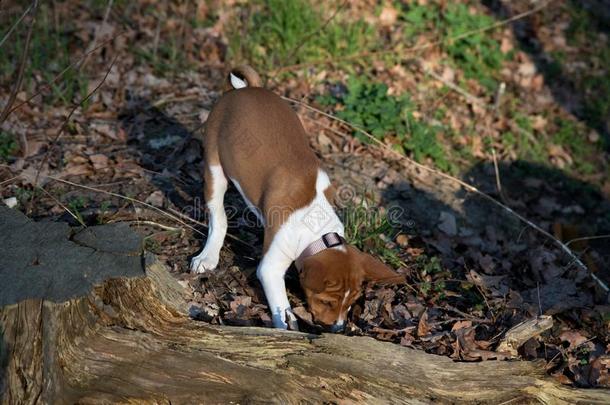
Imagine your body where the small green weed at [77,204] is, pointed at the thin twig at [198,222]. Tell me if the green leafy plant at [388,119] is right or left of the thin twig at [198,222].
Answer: left

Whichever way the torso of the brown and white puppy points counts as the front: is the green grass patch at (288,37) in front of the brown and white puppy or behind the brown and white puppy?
behind

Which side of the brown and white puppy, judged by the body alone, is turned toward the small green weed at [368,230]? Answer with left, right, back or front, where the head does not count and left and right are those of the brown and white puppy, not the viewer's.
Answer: left

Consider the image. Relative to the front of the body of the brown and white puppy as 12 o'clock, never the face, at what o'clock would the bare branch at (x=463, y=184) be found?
The bare branch is roughly at 9 o'clock from the brown and white puppy.

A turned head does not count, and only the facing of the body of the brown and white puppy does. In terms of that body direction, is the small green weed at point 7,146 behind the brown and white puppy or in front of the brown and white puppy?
behind

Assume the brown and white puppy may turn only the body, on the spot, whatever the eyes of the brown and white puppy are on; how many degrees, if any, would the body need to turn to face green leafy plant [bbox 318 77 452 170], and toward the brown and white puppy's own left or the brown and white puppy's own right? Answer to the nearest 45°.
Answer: approximately 135° to the brown and white puppy's own left

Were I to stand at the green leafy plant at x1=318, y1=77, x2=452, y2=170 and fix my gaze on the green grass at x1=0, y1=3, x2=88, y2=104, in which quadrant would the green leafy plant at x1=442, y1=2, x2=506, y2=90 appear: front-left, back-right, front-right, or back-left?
back-right

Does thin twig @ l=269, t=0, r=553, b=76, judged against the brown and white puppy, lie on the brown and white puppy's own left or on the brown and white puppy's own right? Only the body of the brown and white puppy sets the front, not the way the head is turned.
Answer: on the brown and white puppy's own left

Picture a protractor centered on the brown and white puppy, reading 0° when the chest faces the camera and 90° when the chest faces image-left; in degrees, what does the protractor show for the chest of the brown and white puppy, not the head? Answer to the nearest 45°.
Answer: approximately 315°

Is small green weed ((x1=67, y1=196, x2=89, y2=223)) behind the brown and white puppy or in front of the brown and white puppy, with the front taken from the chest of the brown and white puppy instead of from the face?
behind
